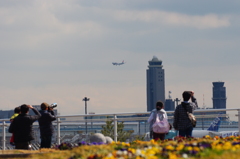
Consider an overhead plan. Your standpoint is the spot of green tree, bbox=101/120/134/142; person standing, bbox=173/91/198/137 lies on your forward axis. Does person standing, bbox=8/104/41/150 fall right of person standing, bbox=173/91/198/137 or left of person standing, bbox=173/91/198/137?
right

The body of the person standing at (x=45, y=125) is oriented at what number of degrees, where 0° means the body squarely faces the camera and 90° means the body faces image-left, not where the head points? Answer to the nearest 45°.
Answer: approximately 225°

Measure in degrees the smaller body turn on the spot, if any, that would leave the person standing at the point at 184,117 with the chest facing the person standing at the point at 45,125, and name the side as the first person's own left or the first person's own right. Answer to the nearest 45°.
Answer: approximately 135° to the first person's own left

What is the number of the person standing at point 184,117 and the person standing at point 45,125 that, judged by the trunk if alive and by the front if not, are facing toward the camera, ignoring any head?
0

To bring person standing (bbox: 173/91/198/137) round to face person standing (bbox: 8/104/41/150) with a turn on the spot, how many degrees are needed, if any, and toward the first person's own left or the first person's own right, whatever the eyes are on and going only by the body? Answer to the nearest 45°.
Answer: approximately 135° to the first person's own left

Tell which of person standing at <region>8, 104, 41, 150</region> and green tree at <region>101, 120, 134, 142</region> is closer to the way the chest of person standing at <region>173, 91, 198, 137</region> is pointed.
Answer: the green tree

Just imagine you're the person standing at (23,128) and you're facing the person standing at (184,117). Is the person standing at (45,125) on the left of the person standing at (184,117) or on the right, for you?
left

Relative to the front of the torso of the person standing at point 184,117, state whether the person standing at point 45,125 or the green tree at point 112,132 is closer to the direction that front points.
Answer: the green tree

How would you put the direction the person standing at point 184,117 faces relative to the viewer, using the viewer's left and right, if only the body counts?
facing away from the viewer and to the right of the viewer
